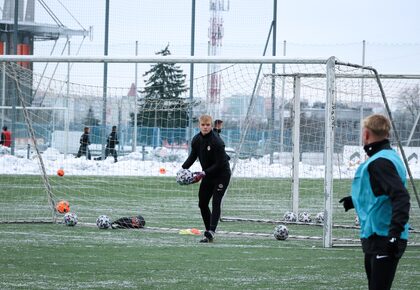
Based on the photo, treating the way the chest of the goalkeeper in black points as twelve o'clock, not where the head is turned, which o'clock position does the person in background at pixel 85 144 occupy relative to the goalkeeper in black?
The person in background is roughly at 4 o'clock from the goalkeeper in black.

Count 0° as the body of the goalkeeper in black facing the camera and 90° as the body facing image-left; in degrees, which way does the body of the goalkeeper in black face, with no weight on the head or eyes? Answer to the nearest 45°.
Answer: approximately 45°

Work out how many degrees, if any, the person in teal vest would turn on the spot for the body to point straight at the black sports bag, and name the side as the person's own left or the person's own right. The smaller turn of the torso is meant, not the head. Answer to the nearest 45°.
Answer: approximately 45° to the person's own right

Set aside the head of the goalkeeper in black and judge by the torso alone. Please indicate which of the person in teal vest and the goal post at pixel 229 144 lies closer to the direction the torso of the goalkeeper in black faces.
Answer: the person in teal vest

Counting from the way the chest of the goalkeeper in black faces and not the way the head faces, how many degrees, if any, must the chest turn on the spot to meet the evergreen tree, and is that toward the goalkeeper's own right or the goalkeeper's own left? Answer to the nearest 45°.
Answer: approximately 135° to the goalkeeper's own right

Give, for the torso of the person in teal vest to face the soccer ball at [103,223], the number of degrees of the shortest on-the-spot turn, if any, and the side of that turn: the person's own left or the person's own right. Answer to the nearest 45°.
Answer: approximately 45° to the person's own right

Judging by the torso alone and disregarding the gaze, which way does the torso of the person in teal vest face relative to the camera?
to the viewer's left

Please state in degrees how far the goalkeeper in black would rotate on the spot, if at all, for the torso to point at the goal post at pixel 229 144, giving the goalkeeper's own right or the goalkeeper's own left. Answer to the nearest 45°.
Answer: approximately 135° to the goalkeeper's own right

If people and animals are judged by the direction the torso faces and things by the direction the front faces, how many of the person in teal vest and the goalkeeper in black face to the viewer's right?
0

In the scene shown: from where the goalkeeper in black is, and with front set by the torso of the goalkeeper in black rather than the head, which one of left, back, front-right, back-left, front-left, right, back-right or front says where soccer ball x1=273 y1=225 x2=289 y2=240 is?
back-left

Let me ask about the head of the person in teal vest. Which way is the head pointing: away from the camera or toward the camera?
away from the camera
